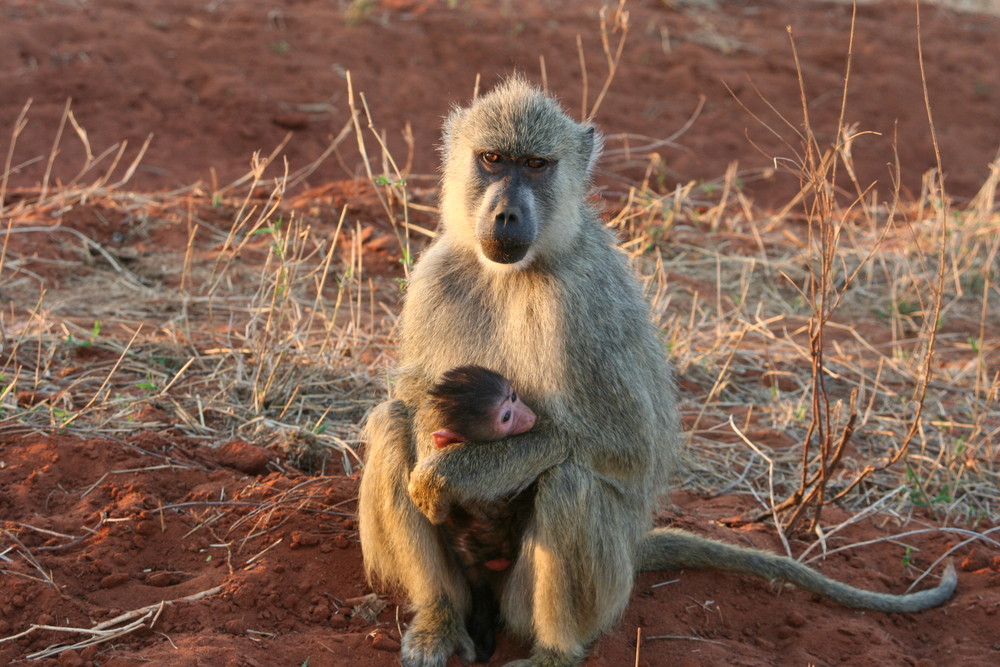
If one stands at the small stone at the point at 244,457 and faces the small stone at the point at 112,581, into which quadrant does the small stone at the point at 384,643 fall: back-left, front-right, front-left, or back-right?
front-left

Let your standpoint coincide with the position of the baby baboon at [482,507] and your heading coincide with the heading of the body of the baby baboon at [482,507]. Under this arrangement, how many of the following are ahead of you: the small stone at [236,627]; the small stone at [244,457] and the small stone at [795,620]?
1

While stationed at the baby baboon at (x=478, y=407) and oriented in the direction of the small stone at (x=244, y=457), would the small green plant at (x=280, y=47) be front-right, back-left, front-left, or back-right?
front-right

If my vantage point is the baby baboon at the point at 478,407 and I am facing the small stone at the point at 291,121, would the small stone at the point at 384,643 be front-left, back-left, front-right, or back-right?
back-left

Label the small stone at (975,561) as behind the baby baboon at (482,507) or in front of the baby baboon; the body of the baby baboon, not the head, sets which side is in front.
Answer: in front

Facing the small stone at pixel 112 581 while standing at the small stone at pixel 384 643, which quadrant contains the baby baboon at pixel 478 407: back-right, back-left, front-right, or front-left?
back-right

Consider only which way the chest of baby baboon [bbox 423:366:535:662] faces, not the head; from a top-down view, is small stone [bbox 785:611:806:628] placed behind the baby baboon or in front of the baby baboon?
in front

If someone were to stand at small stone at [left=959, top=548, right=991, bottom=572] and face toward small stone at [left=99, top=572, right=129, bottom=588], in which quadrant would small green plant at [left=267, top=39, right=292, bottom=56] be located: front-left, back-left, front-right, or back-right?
front-right
